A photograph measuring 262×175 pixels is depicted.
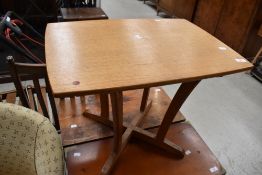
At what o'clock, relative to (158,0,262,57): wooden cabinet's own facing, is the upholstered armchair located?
The upholstered armchair is roughly at 11 o'clock from the wooden cabinet.

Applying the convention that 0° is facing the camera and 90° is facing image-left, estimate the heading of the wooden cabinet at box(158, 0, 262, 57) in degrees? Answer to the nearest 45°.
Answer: approximately 45°

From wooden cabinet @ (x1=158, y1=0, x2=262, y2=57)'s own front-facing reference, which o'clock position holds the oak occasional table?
The oak occasional table is roughly at 11 o'clock from the wooden cabinet.
